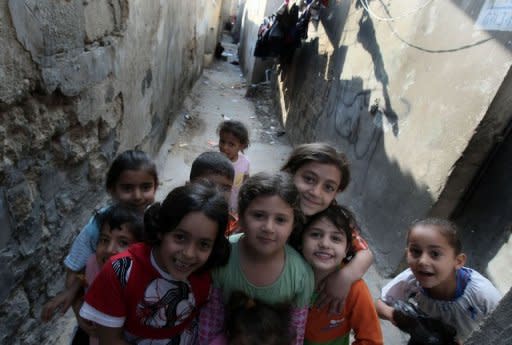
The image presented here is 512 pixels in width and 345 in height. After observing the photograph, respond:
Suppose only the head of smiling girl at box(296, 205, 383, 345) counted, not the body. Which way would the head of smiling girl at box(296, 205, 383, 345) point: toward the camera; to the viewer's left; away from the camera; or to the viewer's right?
toward the camera

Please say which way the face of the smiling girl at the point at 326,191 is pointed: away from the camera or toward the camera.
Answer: toward the camera

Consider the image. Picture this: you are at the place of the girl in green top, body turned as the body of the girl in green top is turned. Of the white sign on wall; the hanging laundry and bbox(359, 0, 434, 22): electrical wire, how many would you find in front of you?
0

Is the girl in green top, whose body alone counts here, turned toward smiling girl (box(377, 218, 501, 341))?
no

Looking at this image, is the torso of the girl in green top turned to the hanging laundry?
no

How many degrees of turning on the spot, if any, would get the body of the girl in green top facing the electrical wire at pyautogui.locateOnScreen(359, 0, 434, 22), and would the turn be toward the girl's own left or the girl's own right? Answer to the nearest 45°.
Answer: approximately 180°

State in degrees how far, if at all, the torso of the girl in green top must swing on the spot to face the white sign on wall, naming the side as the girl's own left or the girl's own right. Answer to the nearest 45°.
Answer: approximately 135° to the girl's own left

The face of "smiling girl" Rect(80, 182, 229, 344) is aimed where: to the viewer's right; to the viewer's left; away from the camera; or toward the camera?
toward the camera

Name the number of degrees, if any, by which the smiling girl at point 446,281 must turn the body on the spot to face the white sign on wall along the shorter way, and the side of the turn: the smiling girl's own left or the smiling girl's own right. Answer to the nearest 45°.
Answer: approximately 135° to the smiling girl's own right

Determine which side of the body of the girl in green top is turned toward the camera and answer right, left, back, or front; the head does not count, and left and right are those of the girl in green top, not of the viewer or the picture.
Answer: front

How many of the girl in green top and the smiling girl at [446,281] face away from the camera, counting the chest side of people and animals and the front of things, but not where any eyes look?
0

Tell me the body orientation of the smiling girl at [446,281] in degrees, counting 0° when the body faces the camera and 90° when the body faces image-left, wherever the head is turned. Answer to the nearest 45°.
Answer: approximately 45°

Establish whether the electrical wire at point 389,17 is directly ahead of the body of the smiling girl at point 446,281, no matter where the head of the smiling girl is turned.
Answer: no
